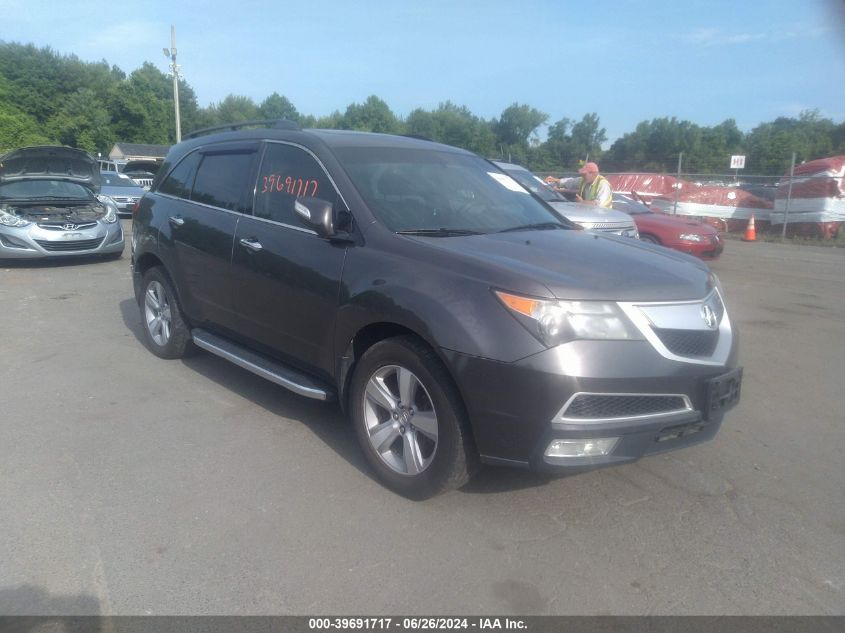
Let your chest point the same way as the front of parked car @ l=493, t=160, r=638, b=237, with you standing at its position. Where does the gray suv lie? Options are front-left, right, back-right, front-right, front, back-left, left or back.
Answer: front-right

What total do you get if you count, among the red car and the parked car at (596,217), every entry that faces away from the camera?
0

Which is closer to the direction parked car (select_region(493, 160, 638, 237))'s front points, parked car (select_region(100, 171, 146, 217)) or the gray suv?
the gray suv

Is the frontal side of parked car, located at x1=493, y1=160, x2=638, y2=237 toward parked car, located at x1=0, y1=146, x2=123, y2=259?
no

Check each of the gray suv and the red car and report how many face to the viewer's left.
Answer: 0

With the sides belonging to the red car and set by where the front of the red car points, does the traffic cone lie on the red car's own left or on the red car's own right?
on the red car's own left

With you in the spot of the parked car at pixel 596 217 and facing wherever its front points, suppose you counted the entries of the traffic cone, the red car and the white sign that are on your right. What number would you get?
0

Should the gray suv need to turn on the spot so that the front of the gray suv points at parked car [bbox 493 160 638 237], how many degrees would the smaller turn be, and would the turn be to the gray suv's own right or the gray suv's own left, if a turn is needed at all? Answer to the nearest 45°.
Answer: approximately 135° to the gray suv's own left

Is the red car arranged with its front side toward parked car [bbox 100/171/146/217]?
no

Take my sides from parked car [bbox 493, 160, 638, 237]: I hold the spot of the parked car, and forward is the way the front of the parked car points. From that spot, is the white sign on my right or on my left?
on my left

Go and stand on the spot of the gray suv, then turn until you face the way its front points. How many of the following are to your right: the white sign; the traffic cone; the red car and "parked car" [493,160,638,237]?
0

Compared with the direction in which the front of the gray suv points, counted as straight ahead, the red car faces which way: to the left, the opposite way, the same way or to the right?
the same way

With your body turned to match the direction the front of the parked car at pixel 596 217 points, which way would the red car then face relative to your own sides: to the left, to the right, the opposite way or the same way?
the same way

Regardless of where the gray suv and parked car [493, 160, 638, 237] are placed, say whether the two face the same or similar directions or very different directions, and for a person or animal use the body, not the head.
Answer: same or similar directions

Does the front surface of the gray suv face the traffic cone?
no

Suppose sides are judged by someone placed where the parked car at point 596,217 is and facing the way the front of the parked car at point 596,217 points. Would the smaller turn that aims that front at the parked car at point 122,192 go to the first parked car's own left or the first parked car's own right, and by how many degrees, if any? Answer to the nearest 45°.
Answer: approximately 180°

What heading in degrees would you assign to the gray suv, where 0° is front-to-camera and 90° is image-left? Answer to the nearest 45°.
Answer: approximately 315°
